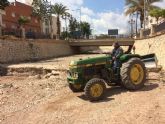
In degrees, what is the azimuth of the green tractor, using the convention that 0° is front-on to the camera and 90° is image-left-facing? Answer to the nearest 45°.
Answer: approximately 45°
